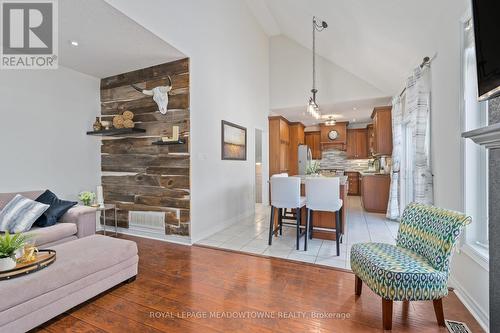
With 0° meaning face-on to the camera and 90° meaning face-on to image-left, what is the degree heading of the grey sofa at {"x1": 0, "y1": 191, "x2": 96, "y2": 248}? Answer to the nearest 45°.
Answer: approximately 315°

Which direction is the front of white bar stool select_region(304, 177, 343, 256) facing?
away from the camera

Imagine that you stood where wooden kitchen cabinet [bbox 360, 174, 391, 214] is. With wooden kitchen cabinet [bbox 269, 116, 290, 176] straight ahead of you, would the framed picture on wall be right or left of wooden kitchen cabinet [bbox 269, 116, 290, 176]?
left

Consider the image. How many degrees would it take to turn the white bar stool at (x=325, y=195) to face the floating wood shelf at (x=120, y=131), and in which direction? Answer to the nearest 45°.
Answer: approximately 90° to its left

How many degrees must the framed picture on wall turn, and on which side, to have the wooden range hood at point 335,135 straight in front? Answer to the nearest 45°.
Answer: approximately 90° to its left

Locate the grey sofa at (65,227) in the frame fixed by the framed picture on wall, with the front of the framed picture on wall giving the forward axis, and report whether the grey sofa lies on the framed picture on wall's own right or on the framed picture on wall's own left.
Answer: on the framed picture on wall's own right

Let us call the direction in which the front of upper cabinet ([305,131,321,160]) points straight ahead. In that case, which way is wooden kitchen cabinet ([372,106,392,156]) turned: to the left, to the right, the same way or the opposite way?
to the right

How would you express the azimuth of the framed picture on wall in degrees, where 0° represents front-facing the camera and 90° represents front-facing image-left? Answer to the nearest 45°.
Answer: approximately 315°

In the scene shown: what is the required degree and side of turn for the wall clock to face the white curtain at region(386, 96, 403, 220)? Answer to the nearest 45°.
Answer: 0° — it already faces it

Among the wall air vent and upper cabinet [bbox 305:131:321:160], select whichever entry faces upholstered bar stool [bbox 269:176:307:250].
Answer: the upper cabinet

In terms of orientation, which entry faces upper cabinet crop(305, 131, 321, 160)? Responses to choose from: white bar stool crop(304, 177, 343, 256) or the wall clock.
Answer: the white bar stool

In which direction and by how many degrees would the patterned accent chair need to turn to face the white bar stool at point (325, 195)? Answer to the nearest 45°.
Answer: approximately 90° to its right

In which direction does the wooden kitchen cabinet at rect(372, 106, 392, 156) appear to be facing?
to the viewer's left

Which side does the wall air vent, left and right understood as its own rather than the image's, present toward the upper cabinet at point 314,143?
back
